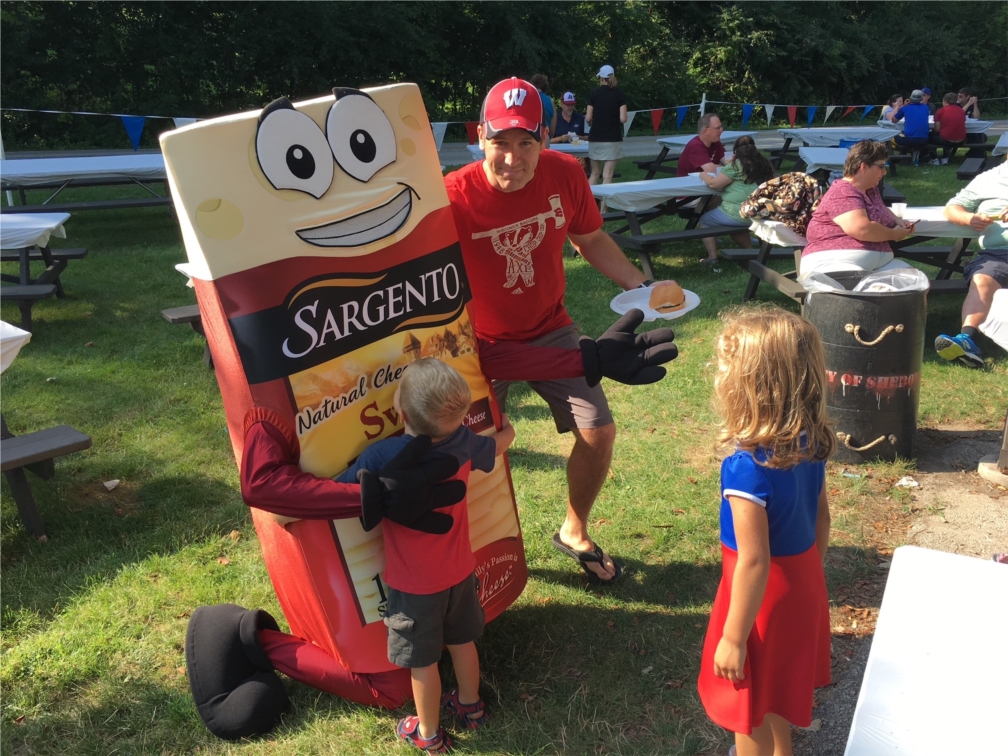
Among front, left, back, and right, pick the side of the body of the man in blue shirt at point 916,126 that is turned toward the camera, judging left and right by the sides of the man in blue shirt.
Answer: back

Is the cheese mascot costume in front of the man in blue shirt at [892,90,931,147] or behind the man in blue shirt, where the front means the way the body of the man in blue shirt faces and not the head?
behind

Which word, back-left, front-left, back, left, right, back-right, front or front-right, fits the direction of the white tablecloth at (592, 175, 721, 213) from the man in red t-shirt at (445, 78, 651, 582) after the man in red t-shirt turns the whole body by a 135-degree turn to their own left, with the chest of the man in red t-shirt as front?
front-left

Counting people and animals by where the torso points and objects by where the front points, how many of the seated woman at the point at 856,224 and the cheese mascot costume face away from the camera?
0

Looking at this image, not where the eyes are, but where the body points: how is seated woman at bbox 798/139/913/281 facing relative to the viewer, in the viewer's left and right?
facing to the right of the viewer

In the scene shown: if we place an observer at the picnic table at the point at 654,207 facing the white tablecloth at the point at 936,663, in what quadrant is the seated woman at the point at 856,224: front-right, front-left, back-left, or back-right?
front-left

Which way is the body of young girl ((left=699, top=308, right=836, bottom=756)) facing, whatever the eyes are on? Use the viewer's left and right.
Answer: facing away from the viewer and to the left of the viewer

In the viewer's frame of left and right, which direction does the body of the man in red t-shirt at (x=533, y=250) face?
facing the viewer

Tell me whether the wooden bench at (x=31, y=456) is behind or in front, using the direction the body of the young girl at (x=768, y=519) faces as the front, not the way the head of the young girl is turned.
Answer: in front

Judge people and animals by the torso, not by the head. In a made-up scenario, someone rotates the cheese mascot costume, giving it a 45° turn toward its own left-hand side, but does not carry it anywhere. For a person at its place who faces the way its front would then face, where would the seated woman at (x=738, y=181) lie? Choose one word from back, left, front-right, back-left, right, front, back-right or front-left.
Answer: front-left

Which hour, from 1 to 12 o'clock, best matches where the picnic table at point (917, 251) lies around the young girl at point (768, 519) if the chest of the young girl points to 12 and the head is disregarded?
The picnic table is roughly at 2 o'clock from the young girl.
